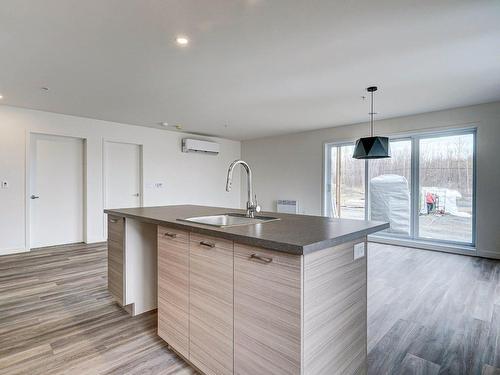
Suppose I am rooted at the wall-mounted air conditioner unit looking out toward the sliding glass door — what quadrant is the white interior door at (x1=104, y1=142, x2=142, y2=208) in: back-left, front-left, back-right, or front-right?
back-right

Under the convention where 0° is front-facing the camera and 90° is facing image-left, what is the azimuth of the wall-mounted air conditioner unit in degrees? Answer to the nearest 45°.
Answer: approximately 315°

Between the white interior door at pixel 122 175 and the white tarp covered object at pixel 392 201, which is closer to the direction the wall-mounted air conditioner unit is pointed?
the white tarp covered object

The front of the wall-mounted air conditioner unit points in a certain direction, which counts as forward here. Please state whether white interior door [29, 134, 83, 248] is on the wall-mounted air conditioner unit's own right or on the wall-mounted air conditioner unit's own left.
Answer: on the wall-mounted air conditioner unit's own right

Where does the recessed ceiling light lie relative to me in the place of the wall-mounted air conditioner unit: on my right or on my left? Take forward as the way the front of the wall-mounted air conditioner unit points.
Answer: on my right

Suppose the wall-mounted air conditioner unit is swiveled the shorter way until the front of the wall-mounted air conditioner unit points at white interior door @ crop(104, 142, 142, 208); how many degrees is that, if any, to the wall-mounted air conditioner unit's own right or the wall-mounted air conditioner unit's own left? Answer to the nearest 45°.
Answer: approximately 90° to the wall-mounted air conditioner unit's own right

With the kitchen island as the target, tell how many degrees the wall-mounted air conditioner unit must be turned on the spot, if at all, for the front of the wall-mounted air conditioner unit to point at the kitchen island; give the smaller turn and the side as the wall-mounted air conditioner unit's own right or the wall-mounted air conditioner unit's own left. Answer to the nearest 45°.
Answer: approximately 45° to the wall-mounted air conditioner unit's own right
